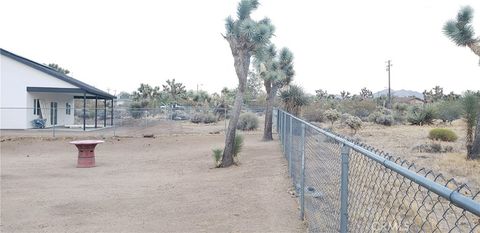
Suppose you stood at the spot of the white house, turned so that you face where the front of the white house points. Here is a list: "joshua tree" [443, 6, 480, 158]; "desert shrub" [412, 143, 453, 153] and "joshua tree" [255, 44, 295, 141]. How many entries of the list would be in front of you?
3

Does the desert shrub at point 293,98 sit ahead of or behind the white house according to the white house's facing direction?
ahead

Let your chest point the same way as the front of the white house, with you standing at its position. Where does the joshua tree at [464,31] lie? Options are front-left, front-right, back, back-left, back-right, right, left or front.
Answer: front

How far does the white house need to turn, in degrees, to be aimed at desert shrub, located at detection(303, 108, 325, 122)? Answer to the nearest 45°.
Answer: approximately 45° to its left

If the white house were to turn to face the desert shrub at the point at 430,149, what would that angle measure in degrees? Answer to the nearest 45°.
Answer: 0° — it already faces it
